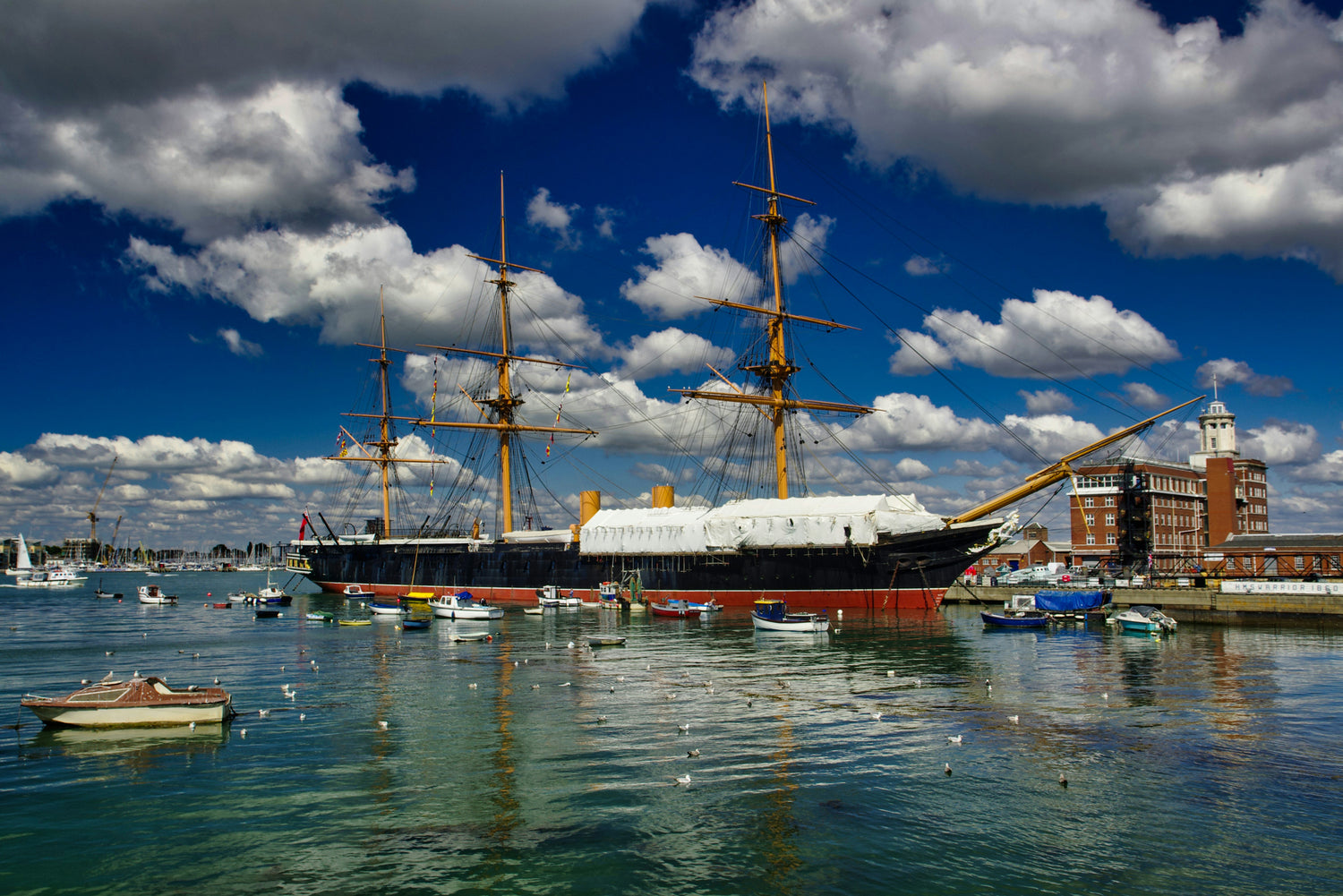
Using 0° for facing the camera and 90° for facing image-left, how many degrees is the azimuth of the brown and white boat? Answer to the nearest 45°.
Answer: approximately 90°
